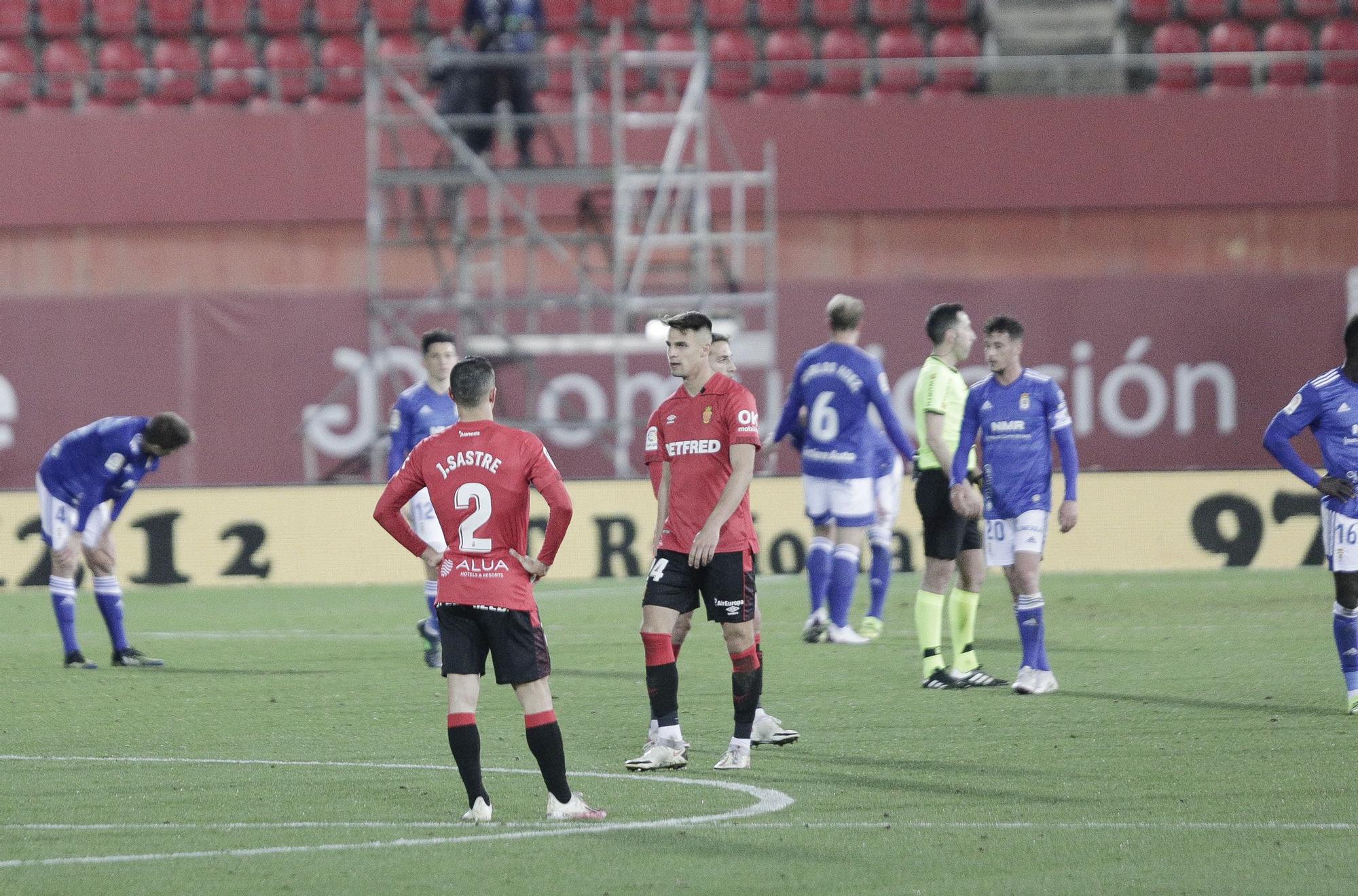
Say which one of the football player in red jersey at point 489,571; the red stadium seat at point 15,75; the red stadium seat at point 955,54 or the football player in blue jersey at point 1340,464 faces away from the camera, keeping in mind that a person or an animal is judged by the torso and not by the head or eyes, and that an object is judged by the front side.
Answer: the football player in red jersey

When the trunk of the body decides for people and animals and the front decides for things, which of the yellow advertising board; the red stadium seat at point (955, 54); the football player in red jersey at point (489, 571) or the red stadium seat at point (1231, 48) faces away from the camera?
the football player in red jersey

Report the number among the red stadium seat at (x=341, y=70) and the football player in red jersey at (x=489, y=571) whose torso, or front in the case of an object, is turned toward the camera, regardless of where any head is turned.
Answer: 1

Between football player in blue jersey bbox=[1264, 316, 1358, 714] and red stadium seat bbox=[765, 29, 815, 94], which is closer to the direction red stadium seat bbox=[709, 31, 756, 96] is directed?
the football player in blue jersey

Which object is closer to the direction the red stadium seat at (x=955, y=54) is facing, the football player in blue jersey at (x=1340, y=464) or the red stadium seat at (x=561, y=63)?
the football player in blue jersey

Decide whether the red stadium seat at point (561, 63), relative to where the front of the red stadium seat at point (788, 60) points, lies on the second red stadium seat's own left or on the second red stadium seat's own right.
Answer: on the second red stadium seat's own right

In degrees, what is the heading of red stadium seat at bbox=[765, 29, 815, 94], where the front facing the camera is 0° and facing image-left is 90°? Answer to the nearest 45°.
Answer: approximately 0°

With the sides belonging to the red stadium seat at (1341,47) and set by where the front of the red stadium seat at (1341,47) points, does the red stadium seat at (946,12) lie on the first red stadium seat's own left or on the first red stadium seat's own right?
on the first red stadium seat's own right

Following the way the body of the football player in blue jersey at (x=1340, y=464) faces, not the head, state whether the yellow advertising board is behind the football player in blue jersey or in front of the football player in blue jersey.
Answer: behind

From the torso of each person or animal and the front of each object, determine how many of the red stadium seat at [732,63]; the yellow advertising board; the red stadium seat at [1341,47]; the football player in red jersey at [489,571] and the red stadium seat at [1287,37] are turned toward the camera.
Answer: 4

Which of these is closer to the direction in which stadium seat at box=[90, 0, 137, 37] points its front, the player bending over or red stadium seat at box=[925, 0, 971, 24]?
the player bending over
